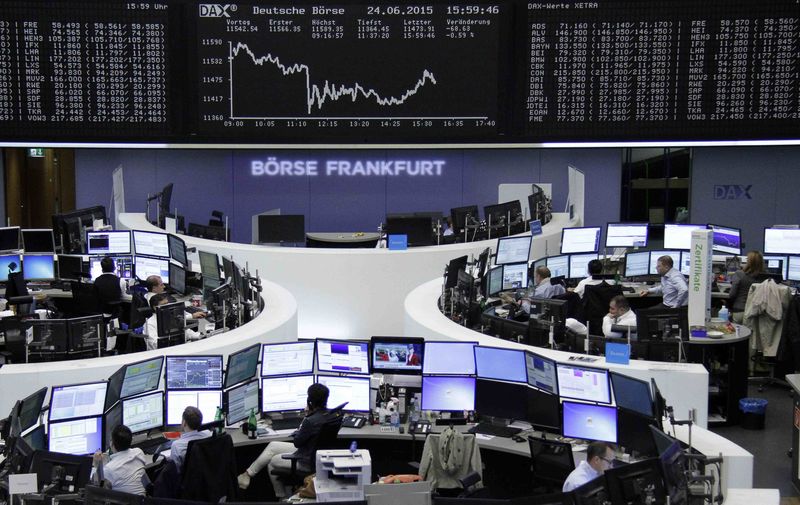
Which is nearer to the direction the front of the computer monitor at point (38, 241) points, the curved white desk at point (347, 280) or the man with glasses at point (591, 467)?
the man with glasses

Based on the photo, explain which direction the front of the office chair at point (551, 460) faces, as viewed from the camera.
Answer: facing away from the viewer and to the right of the viewer

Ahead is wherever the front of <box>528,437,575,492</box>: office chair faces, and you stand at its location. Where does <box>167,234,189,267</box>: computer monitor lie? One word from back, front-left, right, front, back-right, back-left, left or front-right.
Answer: left

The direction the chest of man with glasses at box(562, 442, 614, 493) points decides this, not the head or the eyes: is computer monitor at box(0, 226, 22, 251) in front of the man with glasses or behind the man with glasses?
behind

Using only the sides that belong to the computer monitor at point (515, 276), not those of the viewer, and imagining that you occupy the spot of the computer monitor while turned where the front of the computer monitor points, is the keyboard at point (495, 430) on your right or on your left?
on your right

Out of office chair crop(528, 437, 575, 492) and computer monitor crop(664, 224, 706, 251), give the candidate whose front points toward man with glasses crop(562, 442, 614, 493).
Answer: the computer monitor

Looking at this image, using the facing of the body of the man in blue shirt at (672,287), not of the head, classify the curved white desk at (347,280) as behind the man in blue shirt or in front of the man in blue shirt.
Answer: in front

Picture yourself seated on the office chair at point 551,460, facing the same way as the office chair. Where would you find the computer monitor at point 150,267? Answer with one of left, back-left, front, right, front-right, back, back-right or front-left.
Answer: left

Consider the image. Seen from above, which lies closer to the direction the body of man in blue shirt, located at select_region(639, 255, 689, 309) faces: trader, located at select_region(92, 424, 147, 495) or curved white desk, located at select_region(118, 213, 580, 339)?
the curved white desk

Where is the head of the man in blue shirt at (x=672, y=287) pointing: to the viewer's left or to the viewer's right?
to the viewer's left
